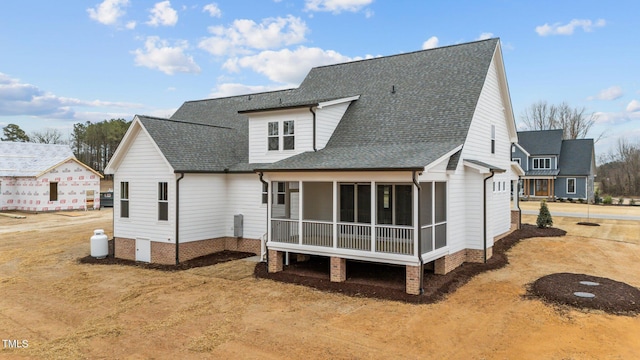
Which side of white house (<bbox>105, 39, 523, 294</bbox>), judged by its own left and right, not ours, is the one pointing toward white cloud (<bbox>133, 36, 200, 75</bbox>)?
left

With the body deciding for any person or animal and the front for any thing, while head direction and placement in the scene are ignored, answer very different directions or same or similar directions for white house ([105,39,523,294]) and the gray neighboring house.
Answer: very different directions

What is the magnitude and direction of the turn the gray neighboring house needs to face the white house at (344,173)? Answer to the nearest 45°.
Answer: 0° — it already faces it

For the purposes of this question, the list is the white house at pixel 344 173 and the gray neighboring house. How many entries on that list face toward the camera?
1

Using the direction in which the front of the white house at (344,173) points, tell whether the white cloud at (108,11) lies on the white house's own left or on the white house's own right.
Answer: on the white house's own left

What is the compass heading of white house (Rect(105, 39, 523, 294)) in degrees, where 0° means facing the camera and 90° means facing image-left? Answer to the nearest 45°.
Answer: approximately 225°

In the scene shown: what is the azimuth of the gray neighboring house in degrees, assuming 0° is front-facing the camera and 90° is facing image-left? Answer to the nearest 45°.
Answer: approximately 0°
